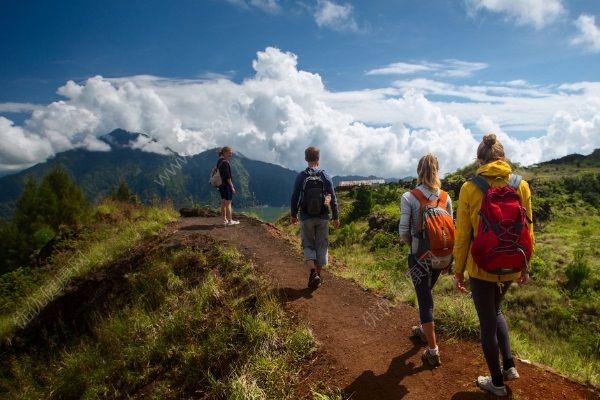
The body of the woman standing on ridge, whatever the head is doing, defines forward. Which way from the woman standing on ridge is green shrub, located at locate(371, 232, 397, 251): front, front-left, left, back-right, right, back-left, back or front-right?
front-left

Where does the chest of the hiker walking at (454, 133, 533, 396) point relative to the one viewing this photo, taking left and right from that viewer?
facing away from the viewer and to the left of the viewer

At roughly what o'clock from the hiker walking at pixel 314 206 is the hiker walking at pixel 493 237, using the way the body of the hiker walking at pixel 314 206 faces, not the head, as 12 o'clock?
the hiker walking at pixel 493 237 is roughly at 5 o'clock from the hiker walking at pixel 314 206.

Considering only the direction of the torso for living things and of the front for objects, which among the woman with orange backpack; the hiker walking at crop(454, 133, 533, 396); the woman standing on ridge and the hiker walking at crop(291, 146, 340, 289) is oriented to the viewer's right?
the woman standing on ridge

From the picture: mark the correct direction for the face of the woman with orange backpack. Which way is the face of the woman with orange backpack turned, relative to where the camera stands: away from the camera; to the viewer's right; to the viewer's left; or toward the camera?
away from the camera

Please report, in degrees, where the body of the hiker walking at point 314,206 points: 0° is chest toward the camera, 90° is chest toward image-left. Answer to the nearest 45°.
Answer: approximately 180°

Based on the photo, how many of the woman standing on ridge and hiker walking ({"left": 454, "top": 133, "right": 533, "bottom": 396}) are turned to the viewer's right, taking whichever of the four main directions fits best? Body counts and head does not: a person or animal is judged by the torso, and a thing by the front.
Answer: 1

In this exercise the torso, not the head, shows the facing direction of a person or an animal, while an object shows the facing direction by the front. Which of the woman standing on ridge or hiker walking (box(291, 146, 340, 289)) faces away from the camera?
the hiker walking

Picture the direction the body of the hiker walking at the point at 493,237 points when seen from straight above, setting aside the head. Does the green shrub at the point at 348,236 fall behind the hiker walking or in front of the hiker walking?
in front

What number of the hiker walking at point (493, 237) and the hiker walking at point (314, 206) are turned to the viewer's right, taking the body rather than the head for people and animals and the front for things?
0

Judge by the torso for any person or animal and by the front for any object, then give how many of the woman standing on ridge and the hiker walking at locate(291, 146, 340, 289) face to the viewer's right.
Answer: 1

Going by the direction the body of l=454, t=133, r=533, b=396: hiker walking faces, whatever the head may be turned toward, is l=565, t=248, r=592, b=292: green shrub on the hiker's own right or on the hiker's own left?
on the hiker's own right

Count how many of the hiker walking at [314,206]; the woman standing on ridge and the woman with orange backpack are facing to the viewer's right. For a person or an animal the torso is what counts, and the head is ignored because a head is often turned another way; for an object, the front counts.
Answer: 1

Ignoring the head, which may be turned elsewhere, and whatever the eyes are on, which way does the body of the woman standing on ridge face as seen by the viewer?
to the viewer's right
